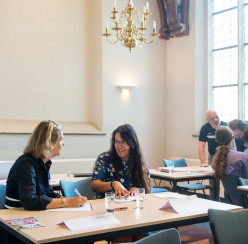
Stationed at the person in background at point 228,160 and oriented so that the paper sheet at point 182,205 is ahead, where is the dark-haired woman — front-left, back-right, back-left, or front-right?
front-right

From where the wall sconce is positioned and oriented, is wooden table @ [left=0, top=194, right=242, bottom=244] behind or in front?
in front

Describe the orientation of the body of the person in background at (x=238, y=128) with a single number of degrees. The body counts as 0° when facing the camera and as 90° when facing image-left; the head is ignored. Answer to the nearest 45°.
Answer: approximately 45°

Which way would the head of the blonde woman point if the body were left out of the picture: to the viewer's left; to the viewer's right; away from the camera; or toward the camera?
to the viewer's right

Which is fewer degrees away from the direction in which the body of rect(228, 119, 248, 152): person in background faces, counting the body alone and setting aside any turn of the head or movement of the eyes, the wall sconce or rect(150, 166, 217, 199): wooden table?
the wooden table

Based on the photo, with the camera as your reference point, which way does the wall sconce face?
facing the viewer

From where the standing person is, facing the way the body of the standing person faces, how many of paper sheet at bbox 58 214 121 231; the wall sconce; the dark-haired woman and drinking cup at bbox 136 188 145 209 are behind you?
1

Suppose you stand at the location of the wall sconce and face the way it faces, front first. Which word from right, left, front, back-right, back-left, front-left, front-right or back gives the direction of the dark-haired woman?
front

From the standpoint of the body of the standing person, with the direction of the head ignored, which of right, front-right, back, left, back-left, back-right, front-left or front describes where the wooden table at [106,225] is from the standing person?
front-right

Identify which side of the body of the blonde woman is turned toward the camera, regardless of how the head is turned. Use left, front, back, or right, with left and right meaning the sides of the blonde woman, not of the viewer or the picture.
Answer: right

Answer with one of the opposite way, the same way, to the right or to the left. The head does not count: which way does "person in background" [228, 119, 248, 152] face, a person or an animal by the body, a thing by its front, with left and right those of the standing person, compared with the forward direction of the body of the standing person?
to the right

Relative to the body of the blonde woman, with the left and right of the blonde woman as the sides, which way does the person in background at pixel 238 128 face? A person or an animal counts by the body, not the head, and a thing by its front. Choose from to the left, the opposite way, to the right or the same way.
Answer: the opposite way

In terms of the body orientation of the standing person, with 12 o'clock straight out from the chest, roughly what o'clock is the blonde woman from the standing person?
The blonde woman is roughly at 2 o'clock from the standing person.

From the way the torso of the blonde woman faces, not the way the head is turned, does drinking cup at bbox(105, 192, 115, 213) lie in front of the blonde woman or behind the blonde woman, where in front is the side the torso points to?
in front

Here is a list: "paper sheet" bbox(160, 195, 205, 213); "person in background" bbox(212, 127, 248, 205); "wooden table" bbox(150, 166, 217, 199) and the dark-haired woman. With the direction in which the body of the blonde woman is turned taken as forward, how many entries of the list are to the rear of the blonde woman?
0

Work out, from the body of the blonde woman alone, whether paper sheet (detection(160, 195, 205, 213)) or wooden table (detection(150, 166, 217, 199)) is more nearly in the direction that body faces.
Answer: the paper sheet

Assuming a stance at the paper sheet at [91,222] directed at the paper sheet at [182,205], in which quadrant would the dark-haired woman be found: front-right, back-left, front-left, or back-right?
front-left

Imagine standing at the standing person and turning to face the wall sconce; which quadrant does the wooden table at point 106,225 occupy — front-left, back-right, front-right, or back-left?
back-left

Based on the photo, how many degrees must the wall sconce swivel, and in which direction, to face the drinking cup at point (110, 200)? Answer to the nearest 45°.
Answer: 0° — it already faces it
